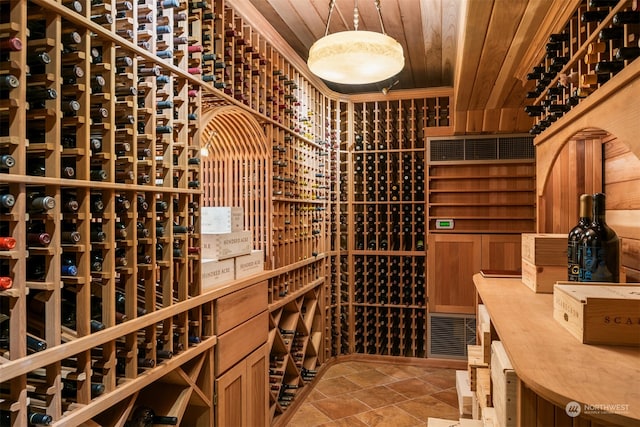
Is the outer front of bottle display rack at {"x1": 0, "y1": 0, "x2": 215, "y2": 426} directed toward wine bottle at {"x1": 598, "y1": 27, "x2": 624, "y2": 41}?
yes

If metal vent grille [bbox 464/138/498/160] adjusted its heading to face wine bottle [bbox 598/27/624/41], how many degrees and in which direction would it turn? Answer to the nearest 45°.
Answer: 0° — it already faces it

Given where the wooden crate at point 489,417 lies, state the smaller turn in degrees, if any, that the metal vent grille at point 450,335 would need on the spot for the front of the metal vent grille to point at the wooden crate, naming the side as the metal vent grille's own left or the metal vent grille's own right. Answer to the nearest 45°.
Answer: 0° — it already faces it

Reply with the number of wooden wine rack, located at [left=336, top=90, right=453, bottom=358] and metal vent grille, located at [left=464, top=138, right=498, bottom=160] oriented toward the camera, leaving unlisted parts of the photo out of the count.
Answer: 2

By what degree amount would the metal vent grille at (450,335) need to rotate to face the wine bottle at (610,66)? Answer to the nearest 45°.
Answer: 0° — it already faces it

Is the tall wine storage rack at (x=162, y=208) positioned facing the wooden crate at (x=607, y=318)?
yes

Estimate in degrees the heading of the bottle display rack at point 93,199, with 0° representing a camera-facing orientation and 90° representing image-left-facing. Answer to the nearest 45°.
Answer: approximately 315°
